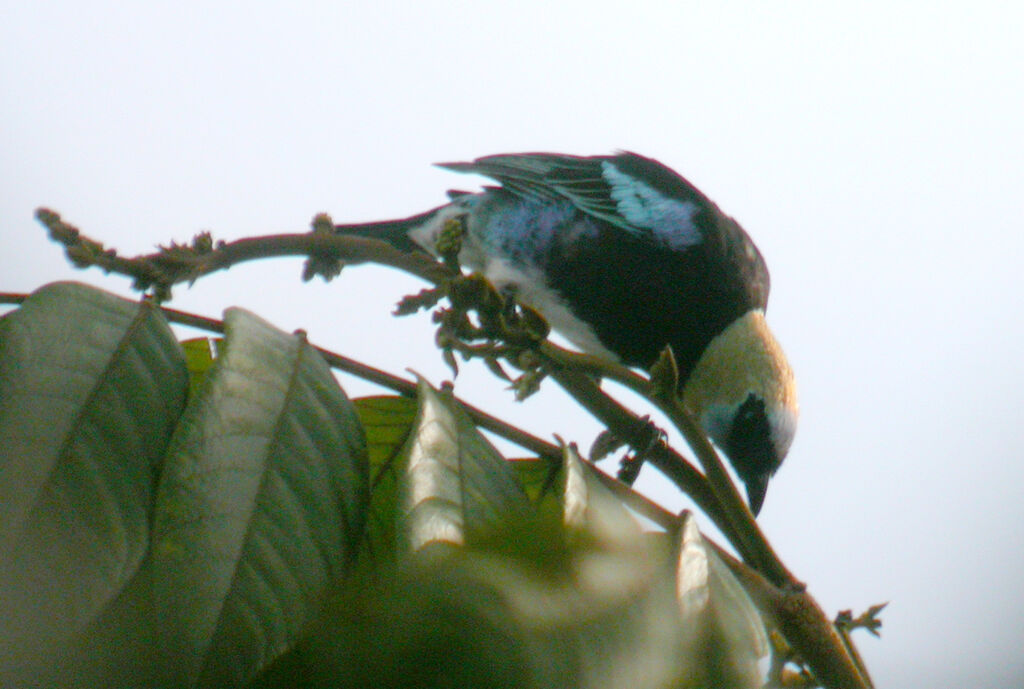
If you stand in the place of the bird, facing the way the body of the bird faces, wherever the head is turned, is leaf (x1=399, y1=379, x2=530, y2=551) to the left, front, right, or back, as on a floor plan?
right

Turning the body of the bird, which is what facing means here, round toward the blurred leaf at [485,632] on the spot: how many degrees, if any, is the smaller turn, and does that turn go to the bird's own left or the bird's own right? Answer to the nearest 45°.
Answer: approximately 90° to the bird's own right

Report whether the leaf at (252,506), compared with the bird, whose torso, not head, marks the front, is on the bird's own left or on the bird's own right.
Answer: on the bird's own right

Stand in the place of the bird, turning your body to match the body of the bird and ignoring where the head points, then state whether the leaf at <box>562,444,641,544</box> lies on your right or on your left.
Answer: on your right

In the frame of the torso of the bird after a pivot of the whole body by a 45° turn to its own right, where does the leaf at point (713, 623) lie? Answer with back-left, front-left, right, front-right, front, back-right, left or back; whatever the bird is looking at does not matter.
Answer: front-right

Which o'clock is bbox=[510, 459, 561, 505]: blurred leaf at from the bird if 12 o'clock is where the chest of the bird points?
The blurred leaf is roughly at 3 o'clock from the bird.

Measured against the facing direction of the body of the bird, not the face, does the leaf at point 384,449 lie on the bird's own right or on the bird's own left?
on the bird's own right

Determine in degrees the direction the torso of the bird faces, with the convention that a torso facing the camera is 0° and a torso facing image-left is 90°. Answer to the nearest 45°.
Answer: approximately 270°
